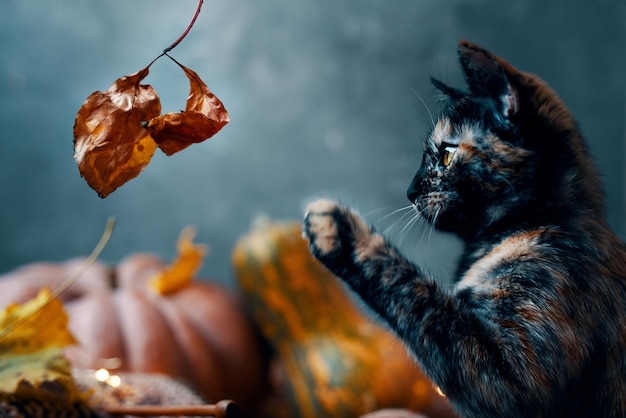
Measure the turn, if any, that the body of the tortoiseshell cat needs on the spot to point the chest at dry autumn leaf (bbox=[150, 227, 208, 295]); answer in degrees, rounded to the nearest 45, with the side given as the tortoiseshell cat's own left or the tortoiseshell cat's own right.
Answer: approximately 45° to the tortoiseshell cat's own right

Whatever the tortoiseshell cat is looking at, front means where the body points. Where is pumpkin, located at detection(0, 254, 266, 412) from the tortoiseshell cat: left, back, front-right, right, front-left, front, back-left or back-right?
front-right

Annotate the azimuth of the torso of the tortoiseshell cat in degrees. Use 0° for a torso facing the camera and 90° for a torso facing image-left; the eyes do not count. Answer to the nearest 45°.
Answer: approximately 90°
